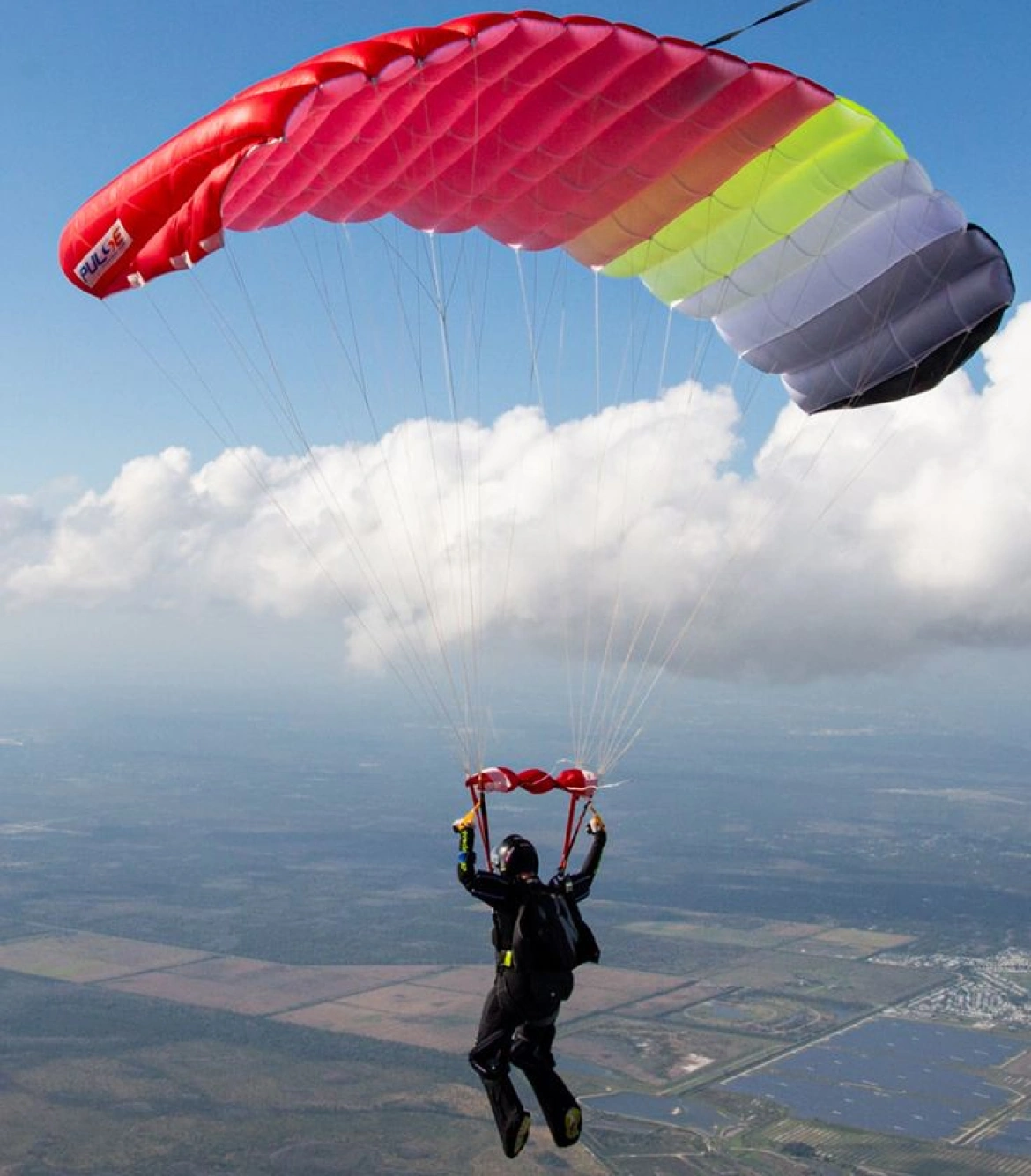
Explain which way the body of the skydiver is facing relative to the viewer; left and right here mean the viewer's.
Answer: facing away from the viewer and to the left of the viewer
